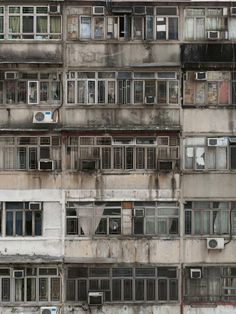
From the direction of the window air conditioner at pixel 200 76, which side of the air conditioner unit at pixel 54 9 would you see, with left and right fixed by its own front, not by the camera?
left

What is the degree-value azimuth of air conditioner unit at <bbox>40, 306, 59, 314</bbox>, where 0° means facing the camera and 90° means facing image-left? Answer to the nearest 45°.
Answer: approximately 0°

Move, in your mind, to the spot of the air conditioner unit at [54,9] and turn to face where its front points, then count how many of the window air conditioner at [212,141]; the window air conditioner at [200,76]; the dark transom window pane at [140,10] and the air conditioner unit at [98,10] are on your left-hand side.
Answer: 4

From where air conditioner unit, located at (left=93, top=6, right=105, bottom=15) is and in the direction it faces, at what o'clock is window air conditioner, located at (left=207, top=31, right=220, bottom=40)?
The window air conditioner is roughly at 9 o'clock from the air conditioner unit.

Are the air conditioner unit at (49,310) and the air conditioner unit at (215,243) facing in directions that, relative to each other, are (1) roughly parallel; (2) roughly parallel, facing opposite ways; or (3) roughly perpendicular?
roughly parallel

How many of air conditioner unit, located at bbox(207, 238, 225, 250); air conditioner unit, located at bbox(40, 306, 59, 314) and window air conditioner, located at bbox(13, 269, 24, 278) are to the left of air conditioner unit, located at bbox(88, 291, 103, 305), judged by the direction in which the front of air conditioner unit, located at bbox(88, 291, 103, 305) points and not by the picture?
1

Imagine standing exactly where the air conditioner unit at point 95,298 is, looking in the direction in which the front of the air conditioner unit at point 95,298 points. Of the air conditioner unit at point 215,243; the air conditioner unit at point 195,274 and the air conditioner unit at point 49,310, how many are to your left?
2

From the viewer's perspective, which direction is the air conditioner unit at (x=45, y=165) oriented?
toward the camera

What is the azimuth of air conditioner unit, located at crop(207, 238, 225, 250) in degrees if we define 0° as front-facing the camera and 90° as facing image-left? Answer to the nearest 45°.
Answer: approximately 0°

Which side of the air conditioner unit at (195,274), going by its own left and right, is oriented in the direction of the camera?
front

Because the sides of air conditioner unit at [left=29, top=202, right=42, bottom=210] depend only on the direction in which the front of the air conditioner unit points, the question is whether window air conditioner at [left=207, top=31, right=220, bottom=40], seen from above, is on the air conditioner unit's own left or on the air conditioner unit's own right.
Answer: on the air conditioner unit's own left

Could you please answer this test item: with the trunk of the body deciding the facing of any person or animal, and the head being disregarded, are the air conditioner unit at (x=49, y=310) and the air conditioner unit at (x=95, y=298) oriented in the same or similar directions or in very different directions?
same or similar directions

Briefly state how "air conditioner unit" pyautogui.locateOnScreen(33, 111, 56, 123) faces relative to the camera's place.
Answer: facing the viewer
